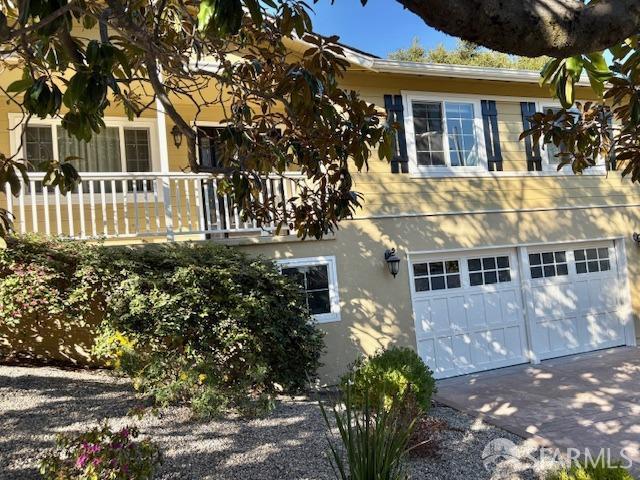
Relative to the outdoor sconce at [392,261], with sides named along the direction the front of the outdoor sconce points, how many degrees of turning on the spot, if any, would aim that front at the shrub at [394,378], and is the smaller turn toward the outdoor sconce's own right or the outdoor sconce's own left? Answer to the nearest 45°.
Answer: approximately 45° to the outdoor sconce's own right

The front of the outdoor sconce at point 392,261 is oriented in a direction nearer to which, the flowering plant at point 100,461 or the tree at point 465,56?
the flowering plant

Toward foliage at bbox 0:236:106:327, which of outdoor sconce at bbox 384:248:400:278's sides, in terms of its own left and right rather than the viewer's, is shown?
right

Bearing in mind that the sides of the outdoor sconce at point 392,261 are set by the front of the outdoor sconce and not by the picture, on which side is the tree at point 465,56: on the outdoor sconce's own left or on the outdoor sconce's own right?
on the outdoor sconce's own left

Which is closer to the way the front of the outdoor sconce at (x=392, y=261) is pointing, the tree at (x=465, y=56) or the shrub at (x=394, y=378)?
the shrub

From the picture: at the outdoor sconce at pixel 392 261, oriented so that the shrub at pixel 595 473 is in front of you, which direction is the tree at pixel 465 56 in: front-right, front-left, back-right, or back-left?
back-left

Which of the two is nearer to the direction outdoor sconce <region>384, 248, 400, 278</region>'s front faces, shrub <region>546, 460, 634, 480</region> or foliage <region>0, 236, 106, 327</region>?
the shrub

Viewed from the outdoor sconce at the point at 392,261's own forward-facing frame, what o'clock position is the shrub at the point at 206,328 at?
The shrub is roughly at 3 o'clock from the outdoor sconce.

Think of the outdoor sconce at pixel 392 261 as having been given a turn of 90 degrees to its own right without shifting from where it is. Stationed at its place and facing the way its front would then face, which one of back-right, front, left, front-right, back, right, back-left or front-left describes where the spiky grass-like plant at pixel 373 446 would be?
front-left

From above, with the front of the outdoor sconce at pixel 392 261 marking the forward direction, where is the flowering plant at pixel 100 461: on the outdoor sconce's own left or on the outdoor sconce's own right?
on the outdoor sconce's own right

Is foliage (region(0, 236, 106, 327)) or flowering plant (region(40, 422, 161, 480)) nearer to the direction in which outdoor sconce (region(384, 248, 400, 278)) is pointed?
the flowering plant

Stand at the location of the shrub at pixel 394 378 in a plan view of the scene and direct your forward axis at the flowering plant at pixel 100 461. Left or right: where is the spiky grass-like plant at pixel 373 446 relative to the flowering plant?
left

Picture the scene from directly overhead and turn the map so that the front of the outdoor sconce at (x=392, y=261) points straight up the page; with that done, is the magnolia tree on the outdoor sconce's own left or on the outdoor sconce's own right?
on the outdoor sconce's own right

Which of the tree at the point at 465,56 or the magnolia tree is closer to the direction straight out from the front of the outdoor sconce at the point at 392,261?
the magnolia tree

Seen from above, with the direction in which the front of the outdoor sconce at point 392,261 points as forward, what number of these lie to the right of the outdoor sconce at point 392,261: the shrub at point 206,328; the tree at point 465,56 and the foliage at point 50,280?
2

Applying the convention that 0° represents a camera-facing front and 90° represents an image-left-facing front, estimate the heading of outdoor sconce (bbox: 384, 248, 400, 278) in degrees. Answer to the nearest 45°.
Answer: approximately 315°

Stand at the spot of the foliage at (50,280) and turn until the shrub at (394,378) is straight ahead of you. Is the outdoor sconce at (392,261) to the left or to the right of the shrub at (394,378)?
left
